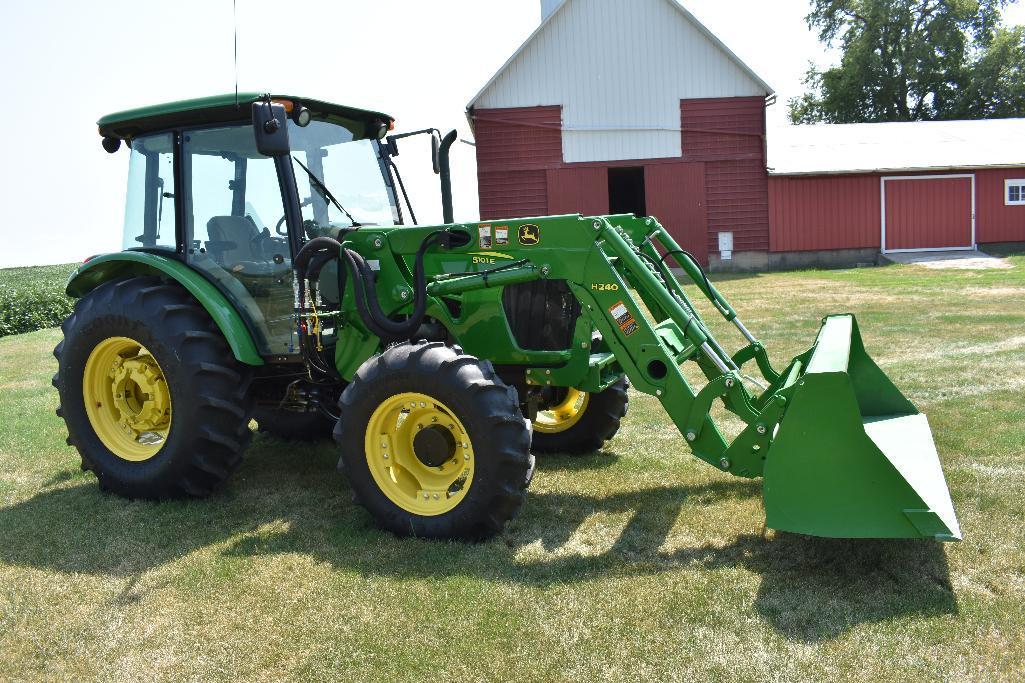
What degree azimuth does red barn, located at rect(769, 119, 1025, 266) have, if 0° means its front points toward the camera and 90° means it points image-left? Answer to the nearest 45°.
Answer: approximately 0°

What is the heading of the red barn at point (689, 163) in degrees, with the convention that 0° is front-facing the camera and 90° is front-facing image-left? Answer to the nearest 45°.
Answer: approximately 0°

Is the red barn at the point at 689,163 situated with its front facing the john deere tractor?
yes
